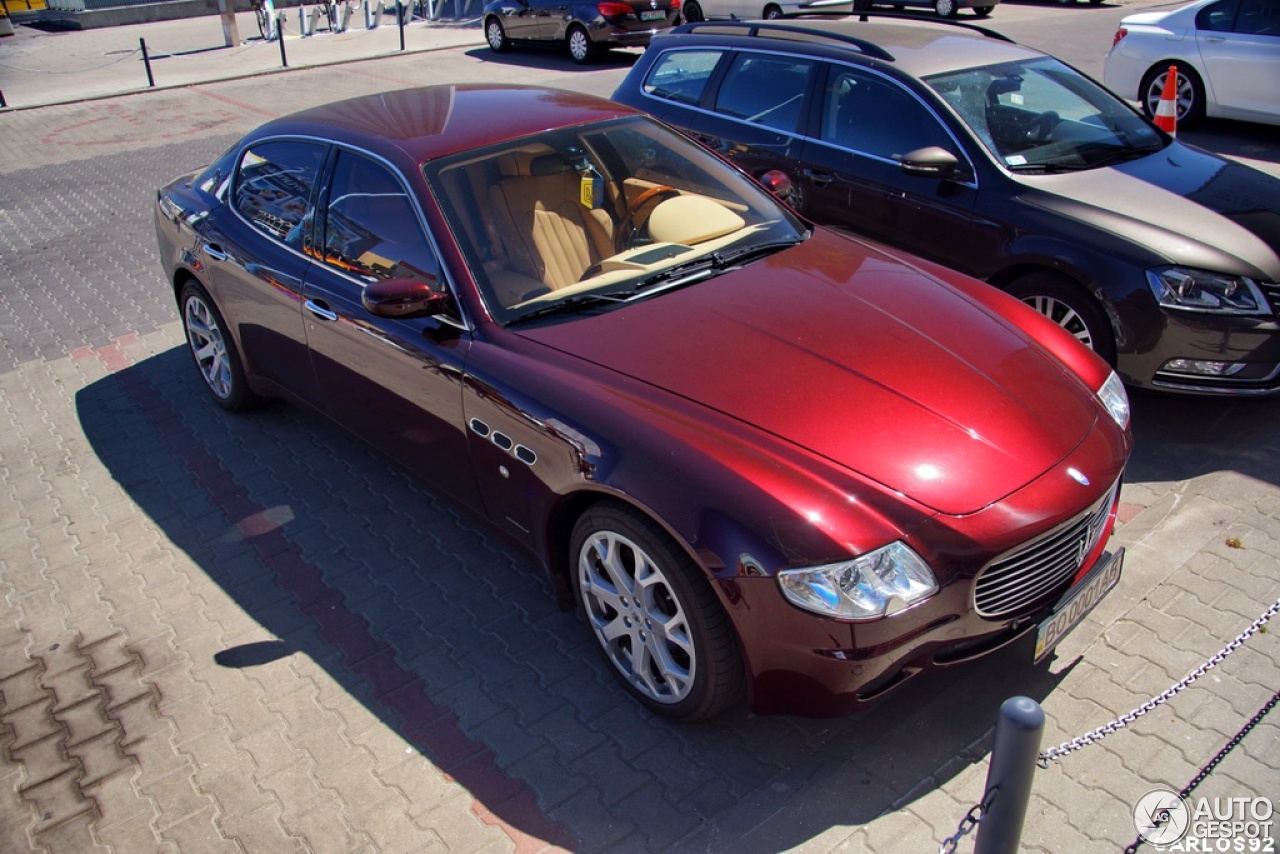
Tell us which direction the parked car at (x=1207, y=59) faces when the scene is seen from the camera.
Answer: facing to the right of the viewer

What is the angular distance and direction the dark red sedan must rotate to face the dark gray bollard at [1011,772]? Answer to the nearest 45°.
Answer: approximately 45° to its right

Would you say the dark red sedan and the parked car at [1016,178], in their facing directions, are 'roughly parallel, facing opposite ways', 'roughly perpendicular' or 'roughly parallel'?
roughly parallel

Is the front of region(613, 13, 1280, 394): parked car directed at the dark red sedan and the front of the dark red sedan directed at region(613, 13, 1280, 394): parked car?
no

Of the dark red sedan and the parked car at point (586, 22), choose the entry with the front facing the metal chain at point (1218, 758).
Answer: the dark red sedan

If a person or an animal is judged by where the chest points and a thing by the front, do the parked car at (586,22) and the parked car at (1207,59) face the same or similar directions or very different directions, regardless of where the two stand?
very different directions

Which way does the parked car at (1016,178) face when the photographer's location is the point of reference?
facing the viewer and to the right of the viewer

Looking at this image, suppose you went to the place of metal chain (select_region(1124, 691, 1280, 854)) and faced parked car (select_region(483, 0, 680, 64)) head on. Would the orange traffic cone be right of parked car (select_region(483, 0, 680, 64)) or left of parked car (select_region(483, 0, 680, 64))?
right

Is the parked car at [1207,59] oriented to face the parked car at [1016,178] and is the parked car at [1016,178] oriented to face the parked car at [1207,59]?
no

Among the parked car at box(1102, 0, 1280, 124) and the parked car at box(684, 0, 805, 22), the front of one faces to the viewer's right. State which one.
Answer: the parked car at box(1102, 0, 1280, 124)

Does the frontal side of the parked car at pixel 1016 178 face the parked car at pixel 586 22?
no

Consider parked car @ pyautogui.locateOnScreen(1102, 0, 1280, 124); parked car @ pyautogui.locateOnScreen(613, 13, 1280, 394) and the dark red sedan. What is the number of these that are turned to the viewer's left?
0

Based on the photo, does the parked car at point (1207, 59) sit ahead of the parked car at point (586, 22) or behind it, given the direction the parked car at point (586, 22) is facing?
behind

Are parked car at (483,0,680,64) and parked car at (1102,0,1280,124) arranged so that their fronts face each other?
no

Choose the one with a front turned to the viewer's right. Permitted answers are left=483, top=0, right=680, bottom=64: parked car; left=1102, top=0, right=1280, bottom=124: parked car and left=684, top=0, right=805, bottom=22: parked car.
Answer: left=1102, top=0, right=1280, bottom=124: parked car
